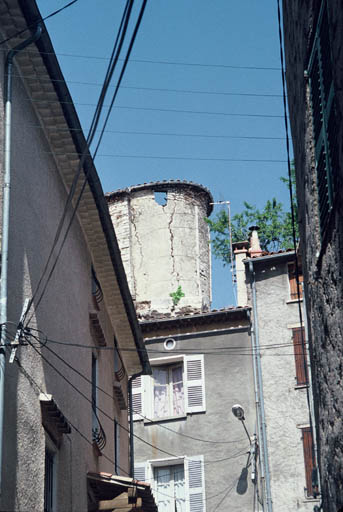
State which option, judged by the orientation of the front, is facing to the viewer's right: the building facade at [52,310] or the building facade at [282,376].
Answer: the building facade at [52,310]

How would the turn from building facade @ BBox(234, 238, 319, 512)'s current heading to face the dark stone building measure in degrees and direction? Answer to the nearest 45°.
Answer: approximately 45° to its left

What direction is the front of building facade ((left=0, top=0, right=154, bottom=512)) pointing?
to the viewer's right

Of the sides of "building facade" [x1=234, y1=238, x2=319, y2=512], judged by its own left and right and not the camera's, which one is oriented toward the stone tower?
right

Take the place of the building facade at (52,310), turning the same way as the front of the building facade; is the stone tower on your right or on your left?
on your left

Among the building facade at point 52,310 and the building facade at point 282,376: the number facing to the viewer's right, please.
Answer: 1

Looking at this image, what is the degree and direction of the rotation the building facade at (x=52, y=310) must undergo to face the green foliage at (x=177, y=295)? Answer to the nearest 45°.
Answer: approximately 90° to its left

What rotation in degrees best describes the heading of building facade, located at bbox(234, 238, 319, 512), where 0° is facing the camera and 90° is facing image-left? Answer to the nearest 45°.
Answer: approximately 45°
